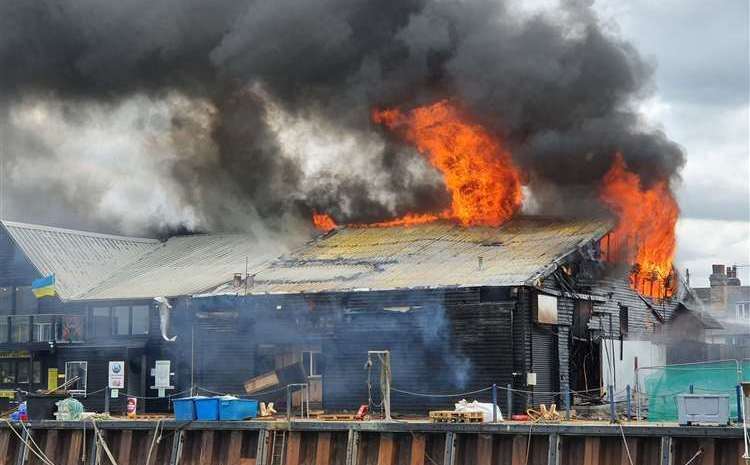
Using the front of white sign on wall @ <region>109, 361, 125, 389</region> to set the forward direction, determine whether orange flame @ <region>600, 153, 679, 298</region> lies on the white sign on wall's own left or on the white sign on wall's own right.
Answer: on the white sign on wall's own left

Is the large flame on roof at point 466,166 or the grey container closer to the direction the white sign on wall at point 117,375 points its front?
the grey container

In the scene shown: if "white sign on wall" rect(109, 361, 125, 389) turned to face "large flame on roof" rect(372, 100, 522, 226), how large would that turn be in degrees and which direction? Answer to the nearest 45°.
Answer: approximately 90° to its left

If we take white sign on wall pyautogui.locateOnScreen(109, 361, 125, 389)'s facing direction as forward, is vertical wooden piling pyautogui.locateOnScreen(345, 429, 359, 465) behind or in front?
in front

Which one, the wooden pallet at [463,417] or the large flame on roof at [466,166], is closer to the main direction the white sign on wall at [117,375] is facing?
the wooden pallet

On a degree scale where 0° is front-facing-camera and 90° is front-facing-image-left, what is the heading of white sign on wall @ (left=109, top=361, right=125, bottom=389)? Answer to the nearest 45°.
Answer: approximately 0°

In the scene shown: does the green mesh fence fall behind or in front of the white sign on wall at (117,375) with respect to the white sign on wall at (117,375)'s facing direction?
in front

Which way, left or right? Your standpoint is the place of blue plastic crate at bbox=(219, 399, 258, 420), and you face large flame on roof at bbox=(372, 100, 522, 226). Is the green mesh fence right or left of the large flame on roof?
right

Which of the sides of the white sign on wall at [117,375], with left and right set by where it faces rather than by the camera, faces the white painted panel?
left

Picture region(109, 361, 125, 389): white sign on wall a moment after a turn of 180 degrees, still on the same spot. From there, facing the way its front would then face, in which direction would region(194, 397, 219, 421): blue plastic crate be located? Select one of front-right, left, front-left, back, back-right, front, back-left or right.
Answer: back

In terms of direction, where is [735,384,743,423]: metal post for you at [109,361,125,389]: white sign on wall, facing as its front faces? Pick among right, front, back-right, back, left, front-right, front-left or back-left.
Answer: front-left
